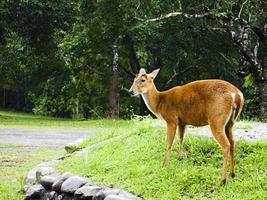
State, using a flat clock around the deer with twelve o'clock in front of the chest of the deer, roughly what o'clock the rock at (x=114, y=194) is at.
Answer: The rock is roughly at 10 o'clock from the deer.

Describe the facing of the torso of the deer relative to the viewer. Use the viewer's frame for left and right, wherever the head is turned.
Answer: facing away from the viewer and to the left of the viewer

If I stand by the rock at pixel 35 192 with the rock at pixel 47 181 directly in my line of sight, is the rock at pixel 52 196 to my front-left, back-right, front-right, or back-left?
front-right

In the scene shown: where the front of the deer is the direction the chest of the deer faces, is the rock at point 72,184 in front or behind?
in front

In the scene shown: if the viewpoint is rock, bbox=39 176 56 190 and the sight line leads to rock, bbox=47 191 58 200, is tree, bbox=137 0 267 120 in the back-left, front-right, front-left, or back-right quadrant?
back-left

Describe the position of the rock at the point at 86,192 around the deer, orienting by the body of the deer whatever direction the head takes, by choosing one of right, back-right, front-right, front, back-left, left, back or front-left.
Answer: front-left

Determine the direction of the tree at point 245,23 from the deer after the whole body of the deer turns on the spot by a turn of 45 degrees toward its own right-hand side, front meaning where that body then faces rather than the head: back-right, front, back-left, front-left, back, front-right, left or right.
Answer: front

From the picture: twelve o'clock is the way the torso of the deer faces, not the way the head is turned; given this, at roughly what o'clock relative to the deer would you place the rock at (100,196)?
The rock is roughly at 10 o'clock from the deer.

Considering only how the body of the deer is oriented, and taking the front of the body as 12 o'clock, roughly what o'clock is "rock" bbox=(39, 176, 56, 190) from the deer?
The rock is roughly at 11 o'clock from the deer.

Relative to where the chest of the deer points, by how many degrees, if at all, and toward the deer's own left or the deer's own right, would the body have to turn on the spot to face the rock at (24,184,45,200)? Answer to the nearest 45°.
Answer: approximately 45° to the deer's own left
